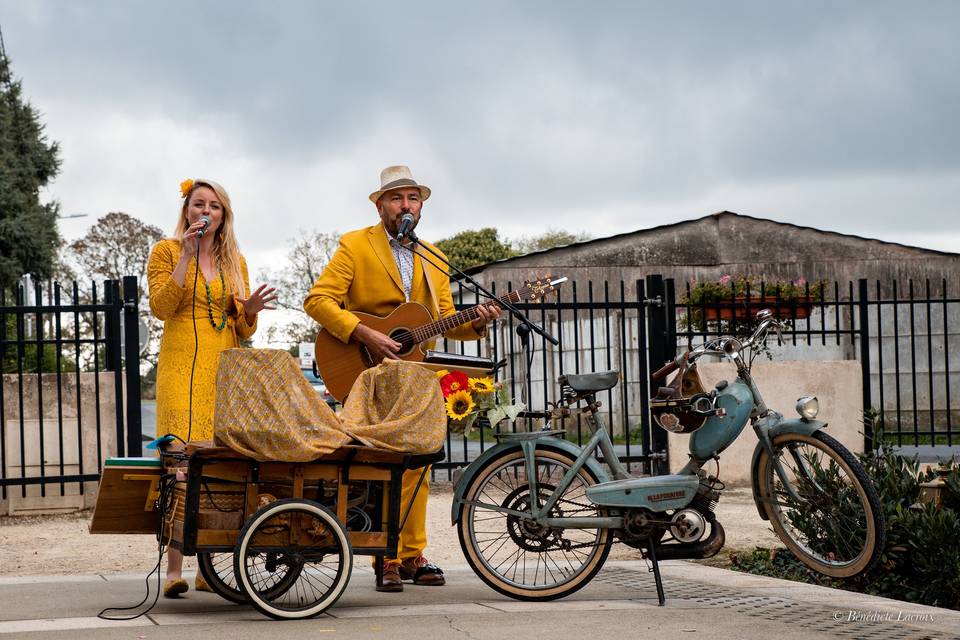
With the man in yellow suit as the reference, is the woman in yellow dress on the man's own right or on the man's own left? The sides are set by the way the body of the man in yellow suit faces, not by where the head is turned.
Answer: on the man's own right

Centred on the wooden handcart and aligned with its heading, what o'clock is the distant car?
The distant car is roughly at 9 o'clock from the wooden handcart.

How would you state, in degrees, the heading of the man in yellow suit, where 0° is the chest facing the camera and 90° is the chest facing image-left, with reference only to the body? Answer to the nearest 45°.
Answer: approximately 315°

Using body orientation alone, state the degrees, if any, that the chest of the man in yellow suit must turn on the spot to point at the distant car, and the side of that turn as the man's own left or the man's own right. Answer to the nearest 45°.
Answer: approximately 135° to the man's own left

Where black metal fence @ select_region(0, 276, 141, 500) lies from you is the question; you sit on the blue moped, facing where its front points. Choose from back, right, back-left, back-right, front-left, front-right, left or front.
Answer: back-left

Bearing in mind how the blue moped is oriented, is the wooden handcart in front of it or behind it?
behind

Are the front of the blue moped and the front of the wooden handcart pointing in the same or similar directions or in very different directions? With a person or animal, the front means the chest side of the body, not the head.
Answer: same or similar directions

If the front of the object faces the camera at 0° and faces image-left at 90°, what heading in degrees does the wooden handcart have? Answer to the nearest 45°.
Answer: approximately 270°

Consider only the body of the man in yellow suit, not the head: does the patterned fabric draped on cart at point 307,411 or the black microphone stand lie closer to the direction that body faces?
the black microphone stand

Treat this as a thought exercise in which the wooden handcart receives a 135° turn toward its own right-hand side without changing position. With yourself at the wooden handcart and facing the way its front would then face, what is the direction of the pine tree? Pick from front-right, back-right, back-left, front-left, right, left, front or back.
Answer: back-right

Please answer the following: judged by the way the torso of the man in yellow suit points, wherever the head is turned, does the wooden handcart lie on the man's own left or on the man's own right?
on the man's own right

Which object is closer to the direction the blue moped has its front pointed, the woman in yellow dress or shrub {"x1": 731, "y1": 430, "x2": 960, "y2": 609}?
the shrub

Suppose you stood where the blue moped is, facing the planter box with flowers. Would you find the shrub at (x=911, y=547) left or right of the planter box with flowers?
right

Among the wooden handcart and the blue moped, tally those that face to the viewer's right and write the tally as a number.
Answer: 2

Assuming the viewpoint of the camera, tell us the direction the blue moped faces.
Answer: facing to the right of the viewer
